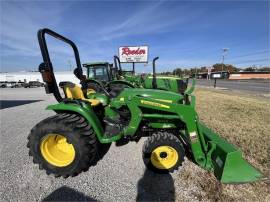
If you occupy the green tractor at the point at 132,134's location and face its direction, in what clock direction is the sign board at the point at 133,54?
The sign board is roughly at 9 o'clock from the green tractor.

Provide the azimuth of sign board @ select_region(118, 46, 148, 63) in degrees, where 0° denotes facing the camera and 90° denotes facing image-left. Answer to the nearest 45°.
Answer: approximately 0°

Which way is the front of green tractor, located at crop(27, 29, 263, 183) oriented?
to the viewer's right

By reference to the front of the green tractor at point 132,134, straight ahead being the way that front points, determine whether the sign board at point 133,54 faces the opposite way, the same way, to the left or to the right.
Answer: to the right

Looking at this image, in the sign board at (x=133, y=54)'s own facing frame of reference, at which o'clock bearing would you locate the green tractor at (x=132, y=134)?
The green tractor is roughly at 12 o'clock from the sign board.

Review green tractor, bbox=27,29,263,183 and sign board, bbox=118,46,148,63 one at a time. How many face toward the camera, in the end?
1
